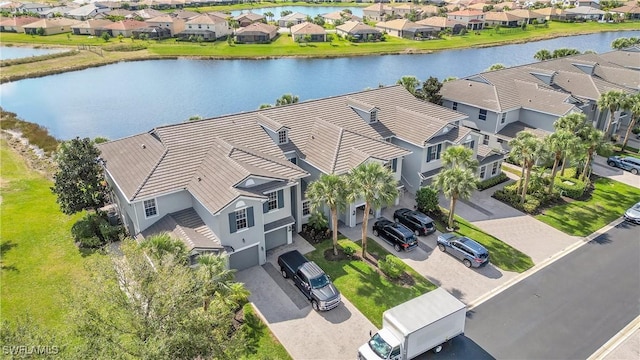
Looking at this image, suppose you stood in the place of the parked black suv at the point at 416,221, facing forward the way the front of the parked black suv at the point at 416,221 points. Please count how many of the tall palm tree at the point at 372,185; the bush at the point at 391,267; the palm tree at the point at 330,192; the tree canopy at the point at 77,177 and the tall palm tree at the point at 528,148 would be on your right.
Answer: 1

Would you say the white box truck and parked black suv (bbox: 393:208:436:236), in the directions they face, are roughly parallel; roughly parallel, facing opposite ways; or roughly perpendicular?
roughly perpendicular

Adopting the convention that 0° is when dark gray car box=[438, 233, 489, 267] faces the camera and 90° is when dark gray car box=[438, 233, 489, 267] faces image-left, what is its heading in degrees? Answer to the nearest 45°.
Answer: approximately 135°

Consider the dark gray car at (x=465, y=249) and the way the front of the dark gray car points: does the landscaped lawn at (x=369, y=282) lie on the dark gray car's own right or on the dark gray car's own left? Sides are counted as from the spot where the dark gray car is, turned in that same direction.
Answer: on the dark gray car's own left

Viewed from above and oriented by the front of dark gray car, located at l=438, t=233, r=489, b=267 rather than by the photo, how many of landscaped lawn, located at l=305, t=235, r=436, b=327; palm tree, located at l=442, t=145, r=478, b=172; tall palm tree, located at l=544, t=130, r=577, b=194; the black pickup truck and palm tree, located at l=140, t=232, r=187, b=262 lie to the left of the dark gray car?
3

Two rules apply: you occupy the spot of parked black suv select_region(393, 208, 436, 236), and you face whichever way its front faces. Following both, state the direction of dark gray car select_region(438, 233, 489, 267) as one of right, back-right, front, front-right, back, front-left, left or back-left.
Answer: back

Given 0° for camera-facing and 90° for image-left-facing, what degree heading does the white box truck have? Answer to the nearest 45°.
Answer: approximately 45°

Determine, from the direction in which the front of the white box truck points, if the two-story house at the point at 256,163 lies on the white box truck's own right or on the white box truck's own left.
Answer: on the white box truck's own right

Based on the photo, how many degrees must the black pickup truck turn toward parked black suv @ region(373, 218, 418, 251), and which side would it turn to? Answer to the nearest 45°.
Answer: approximately 90° to its left

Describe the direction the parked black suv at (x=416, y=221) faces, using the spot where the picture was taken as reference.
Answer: facing away from the viewer and to the left of the viewer

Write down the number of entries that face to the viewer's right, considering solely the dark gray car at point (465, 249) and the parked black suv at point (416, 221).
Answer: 0

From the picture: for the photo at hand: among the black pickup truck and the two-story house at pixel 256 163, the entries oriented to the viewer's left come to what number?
0

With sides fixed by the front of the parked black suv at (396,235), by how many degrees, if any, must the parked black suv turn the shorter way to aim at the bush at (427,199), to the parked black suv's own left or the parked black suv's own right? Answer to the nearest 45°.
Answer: approximately 90° to the parked black suv's own right

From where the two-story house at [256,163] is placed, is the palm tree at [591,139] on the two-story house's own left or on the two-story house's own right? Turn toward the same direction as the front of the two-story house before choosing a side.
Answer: on the two-story house's own left

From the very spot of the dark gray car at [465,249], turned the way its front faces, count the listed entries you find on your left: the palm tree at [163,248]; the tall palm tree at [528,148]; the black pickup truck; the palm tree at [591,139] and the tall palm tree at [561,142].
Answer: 2

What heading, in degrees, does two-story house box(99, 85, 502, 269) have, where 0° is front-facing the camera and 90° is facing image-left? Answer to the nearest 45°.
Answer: approximately 315°

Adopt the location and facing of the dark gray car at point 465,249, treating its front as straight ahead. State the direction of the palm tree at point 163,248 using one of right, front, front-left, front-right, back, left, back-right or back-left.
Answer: left

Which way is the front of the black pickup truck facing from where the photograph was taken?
facing the viewer and to the right of the viewer

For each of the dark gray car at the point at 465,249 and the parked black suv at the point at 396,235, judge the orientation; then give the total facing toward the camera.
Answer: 0

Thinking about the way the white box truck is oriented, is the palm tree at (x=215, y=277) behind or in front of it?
in front
